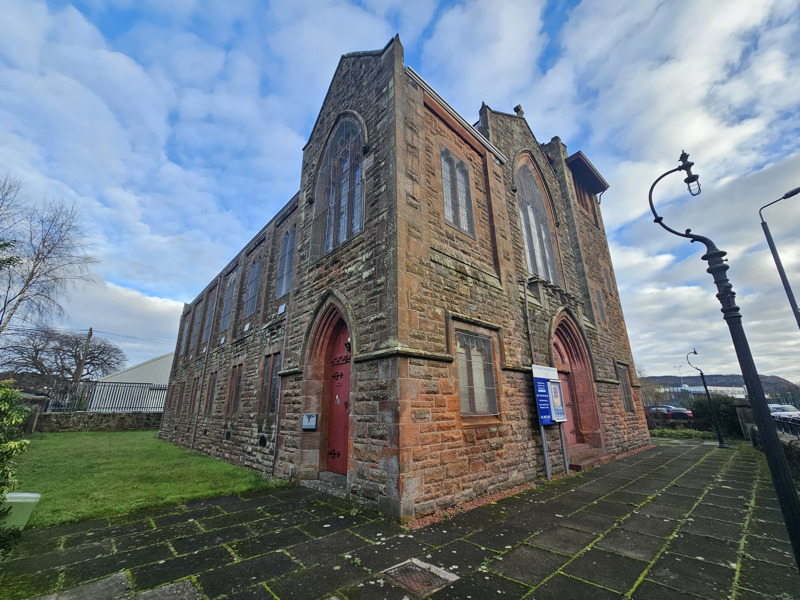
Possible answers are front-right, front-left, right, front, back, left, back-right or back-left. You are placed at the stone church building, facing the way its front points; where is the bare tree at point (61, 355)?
back

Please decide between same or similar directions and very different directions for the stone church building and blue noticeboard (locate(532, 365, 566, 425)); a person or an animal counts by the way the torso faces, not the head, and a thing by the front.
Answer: same or similar directions

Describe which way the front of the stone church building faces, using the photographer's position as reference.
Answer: facing the viewer and to the right of the viewer

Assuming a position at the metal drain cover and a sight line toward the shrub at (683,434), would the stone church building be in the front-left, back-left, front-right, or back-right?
front-left

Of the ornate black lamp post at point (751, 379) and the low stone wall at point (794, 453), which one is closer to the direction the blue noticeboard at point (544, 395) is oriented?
the ornate black lamp post

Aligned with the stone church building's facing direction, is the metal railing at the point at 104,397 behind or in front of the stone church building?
behind

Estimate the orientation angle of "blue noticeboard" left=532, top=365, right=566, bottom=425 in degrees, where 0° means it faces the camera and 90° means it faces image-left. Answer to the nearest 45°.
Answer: approximately 315°

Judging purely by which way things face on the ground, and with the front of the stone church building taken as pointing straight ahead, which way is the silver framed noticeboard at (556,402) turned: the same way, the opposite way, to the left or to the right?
the same way

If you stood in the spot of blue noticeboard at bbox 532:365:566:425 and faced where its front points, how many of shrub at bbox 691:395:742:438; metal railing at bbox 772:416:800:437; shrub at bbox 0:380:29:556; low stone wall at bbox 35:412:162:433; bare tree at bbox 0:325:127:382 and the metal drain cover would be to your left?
2

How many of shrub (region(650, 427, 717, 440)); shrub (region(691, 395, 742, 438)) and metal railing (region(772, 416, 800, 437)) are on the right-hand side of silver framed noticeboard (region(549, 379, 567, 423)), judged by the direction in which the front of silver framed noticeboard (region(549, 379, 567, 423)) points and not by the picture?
0

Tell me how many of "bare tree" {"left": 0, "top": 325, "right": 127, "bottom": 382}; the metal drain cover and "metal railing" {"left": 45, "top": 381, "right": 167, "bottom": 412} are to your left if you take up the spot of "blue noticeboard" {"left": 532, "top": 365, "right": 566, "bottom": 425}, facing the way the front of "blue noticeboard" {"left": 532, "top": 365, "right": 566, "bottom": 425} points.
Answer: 0

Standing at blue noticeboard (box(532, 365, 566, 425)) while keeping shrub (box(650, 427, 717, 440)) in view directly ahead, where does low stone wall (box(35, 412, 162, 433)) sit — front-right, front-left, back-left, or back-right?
back-left

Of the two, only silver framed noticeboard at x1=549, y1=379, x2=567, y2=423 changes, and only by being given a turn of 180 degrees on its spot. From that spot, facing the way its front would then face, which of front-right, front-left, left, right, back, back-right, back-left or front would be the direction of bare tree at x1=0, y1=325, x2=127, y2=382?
front-left

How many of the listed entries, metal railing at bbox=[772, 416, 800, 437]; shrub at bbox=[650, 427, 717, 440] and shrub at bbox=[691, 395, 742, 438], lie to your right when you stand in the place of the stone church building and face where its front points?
0

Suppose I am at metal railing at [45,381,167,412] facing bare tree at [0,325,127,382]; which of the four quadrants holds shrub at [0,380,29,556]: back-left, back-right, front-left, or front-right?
back-left

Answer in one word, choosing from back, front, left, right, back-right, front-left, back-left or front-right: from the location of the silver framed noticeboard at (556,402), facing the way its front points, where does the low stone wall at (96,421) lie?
back-right

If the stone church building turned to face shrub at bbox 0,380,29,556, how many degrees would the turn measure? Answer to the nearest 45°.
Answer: approximately 90° to its right

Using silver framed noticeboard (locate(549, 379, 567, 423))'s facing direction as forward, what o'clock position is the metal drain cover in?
The metal drain cover is roughly at 2 o'clock from the silver framed noticeboard.

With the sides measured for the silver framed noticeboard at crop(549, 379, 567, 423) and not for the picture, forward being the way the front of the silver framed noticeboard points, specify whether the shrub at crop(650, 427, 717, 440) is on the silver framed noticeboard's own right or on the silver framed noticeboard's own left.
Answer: on the silver framed noticeboard's own left
